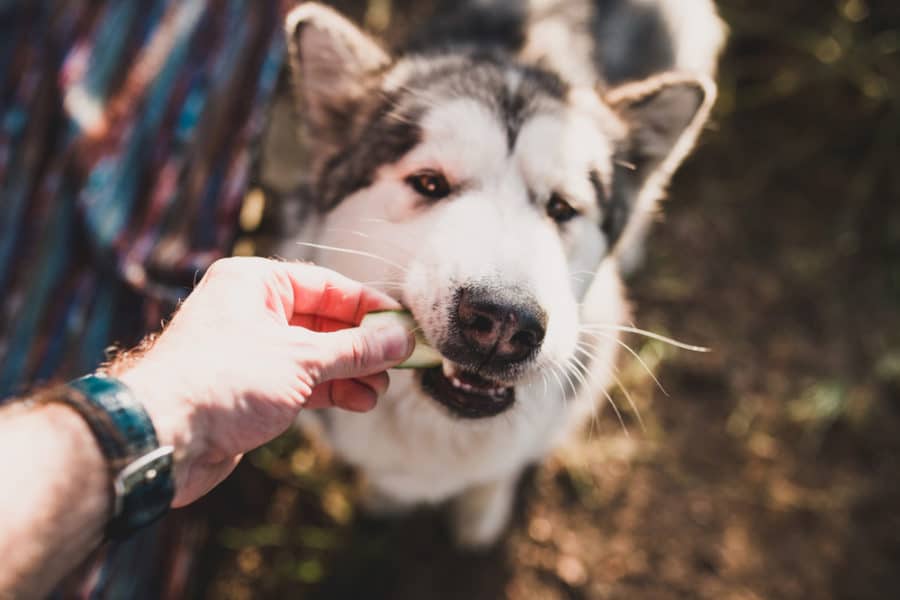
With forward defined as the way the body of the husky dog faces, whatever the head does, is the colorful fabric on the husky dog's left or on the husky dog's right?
on the husky dog's right

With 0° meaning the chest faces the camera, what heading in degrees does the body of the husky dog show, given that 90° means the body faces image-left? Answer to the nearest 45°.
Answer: approximately 0°
